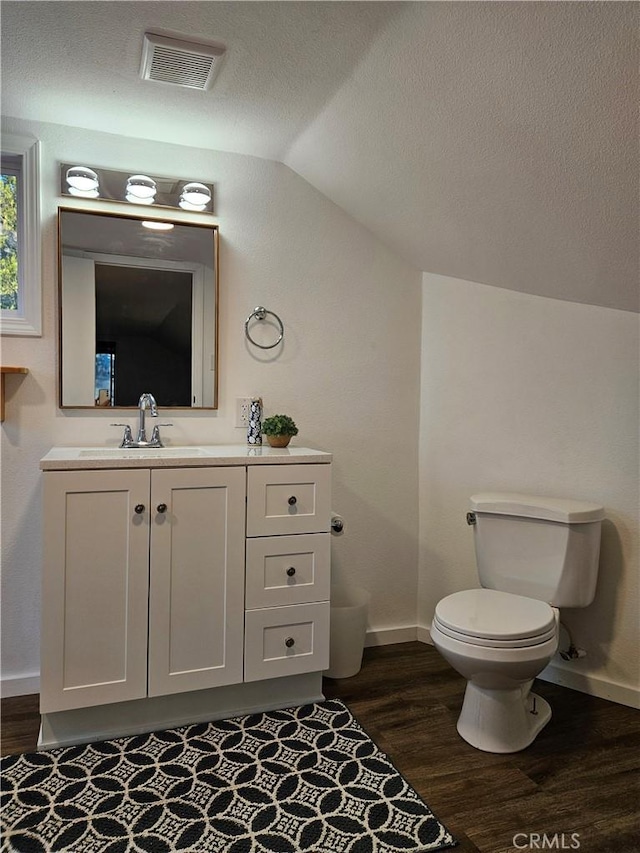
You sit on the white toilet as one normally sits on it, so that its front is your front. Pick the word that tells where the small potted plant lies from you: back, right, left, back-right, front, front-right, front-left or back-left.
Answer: front-right

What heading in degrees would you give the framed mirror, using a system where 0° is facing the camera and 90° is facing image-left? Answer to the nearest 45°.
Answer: approximately 0°

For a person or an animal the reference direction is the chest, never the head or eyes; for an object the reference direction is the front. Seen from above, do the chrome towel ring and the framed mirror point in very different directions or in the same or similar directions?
same or similar directions

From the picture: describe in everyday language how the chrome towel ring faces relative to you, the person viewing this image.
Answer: facing the viewer

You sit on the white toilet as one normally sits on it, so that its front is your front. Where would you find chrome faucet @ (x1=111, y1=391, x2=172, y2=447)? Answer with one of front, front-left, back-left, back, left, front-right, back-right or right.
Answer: front-right

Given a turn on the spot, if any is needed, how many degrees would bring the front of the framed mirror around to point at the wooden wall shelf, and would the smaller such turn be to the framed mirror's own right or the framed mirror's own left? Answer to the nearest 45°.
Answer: approximately 90° to the framed mirror's own right

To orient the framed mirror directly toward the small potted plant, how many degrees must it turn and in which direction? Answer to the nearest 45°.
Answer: approximately 90° to its left

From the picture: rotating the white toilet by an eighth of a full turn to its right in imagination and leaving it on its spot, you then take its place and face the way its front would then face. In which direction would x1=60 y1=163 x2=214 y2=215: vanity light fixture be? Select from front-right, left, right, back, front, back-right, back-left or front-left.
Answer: front

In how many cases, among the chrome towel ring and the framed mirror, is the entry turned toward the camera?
2

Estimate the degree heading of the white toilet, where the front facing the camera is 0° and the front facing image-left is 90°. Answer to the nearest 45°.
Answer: approximately 45°

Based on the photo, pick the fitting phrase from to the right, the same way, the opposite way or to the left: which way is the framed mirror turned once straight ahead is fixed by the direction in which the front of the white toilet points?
to the left

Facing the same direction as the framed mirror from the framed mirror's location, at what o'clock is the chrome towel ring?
The chrome towel ring is roughly at 9 o'clock from the framed mirror.

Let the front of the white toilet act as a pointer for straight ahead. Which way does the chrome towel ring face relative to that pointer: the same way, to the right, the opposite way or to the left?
to the left

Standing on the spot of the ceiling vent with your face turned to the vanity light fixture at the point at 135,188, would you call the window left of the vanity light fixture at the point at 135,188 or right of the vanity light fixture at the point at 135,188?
left

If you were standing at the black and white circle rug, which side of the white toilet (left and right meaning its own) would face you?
front
